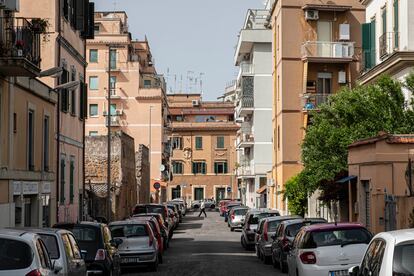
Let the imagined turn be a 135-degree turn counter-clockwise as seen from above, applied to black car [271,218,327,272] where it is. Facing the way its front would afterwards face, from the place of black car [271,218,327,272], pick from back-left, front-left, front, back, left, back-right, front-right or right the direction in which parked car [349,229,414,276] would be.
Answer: left

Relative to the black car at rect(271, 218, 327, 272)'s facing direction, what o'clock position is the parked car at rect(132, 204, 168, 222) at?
The parked car is roughly at 10 o'clock from the black car.

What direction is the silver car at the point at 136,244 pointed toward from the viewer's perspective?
away from the camera

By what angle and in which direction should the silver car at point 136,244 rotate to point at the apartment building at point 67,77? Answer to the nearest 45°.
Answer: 0° — it already faces it

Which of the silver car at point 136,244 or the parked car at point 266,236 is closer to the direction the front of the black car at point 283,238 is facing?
the parked car

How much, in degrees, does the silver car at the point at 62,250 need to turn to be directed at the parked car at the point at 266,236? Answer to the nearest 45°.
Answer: approximately 90° to its right

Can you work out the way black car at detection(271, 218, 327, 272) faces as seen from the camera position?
facing away from the viewer and to the right of the viewer

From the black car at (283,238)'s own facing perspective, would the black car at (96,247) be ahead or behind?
behind

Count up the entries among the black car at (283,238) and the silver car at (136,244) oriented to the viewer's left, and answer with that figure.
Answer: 0

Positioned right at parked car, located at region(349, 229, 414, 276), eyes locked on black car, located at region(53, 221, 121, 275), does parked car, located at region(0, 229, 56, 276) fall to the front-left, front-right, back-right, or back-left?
front-left

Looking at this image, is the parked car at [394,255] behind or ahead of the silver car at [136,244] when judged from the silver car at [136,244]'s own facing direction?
behind

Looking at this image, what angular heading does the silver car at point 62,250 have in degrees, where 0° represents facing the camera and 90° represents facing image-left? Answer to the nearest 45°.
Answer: approximately 135°

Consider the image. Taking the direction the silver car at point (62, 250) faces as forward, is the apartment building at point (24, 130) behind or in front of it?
in front

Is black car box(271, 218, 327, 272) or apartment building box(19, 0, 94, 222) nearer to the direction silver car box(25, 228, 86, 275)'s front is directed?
the apartment building
